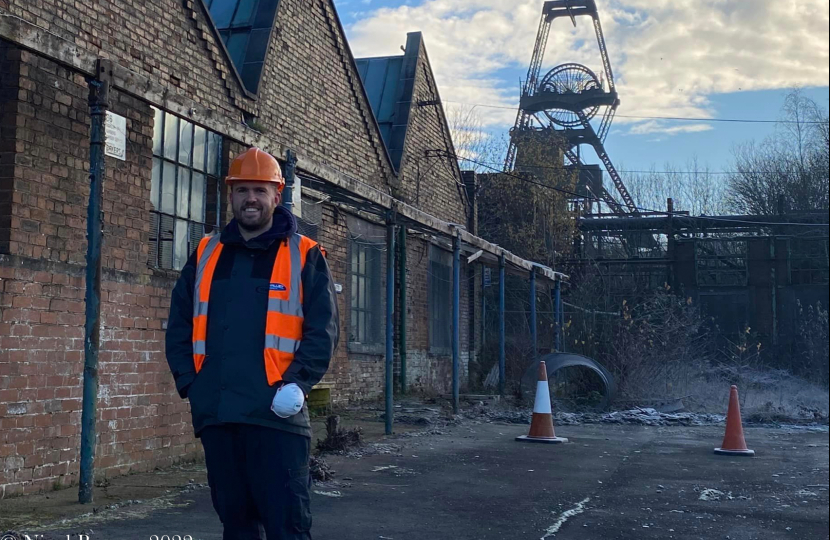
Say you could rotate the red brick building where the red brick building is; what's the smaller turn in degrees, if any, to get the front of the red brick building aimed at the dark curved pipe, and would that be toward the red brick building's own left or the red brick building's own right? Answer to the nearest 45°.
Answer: approximately 90° to the red brick building's own left

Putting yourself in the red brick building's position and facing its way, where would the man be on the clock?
The man is roughly at 1 o'clock from the red brick building.

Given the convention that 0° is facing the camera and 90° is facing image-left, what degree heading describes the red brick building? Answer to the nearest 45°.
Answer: approximately 315°

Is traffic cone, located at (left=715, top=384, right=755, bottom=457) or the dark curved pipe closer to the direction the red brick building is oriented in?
the traffic cone

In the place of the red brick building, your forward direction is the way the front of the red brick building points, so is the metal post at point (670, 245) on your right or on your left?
on your left
